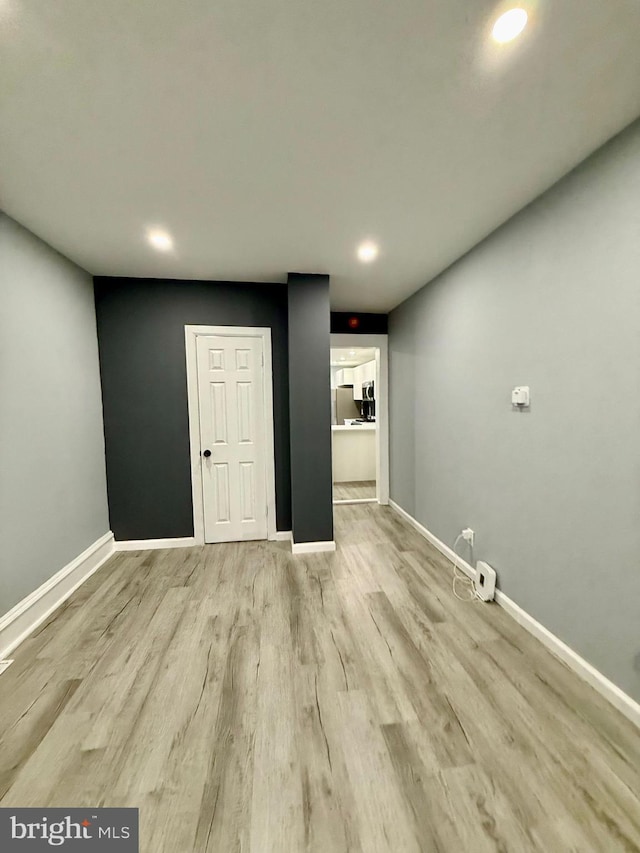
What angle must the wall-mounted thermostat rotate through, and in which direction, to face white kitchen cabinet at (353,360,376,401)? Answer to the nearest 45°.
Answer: approximately 90° to its right

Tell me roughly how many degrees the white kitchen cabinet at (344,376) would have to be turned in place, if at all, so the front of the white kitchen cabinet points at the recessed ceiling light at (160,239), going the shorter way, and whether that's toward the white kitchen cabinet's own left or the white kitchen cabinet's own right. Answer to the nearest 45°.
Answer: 0° — it already faces it

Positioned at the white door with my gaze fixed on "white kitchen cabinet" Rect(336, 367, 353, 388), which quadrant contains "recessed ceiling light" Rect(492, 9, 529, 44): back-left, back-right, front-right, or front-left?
back-right

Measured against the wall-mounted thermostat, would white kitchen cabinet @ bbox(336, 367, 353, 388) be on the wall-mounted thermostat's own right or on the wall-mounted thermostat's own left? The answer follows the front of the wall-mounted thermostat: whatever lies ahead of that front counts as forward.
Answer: on the wall-mounted thermostat's own right

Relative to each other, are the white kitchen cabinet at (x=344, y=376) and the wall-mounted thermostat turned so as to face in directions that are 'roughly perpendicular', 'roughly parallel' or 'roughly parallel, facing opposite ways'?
roughly perpendicular

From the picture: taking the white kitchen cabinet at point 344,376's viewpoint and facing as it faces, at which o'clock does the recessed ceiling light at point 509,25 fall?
The recessed ceiling light is roughly at 12 o'clock from the white kitchen cabinet.

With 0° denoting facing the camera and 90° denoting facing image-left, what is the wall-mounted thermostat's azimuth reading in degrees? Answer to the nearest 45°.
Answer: approximately 45°

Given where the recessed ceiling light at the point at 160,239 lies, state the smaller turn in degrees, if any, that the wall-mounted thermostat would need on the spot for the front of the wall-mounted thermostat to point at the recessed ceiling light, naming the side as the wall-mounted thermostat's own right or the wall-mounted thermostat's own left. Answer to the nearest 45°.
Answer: approximately 45° to the wall-mounted thermostat's own right

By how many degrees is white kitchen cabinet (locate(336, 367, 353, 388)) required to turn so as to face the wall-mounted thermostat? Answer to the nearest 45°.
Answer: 0° — it already faces it

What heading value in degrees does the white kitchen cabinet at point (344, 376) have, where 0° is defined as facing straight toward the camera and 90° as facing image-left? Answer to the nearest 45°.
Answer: approximately 0°
